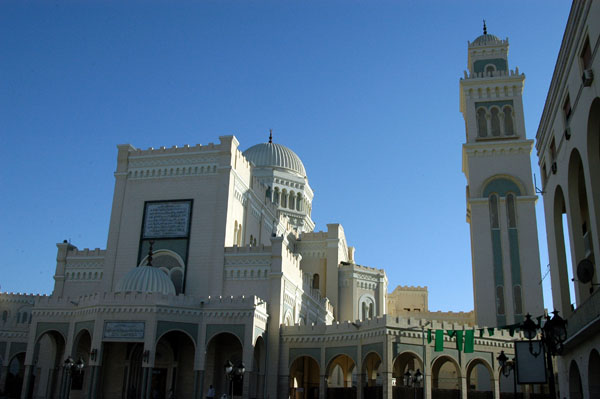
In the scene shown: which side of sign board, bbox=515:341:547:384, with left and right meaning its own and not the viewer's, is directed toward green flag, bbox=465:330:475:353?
back

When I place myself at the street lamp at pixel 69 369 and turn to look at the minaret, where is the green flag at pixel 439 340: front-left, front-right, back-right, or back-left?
front-right

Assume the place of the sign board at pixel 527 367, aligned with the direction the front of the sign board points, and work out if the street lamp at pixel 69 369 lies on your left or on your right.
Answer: on your right

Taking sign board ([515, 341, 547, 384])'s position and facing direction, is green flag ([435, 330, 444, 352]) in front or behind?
behind

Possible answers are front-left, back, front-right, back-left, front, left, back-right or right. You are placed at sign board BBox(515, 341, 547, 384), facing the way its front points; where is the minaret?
back

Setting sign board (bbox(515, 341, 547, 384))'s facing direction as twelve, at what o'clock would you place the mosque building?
The mosque building is roughly at 4 o'clock from the sign board.

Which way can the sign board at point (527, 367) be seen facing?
toward the camera
